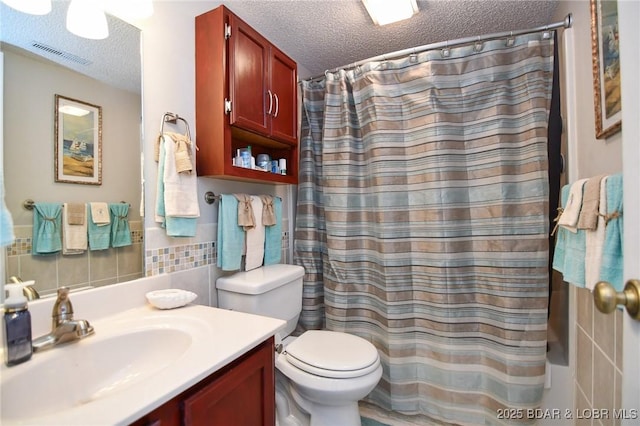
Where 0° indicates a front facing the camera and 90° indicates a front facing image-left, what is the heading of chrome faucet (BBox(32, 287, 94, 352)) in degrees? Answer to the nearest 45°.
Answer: approximately 315°

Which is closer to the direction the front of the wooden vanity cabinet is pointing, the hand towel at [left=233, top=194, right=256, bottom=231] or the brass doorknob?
the brass doorknob

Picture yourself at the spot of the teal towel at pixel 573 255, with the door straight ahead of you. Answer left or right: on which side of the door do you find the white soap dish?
right

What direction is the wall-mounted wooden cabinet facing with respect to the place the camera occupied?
facing the viewer and to the right of the viewer

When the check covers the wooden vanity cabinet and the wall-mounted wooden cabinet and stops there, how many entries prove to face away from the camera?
0
